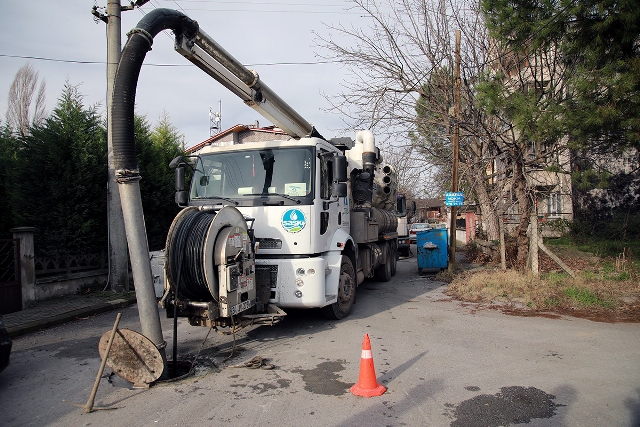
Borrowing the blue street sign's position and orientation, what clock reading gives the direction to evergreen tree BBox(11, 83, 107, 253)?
The evergreen tree is roughly at 2 o'clock from the blue street sign.

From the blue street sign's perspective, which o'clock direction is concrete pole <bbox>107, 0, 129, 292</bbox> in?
The concrete pole is roughly at 2 o'clock from the blue street sign.

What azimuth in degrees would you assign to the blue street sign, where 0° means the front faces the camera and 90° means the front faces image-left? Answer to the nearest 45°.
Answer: approximately 0°

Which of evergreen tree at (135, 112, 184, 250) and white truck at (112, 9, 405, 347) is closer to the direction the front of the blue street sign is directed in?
the white truck

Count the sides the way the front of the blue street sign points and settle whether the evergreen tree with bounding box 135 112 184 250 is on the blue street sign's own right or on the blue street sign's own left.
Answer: on the blue street sign's own right

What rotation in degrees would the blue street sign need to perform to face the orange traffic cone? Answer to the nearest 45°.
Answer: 0° — it already faces it

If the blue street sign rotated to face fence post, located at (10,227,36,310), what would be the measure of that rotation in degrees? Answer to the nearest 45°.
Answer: approximately 45° to its right
